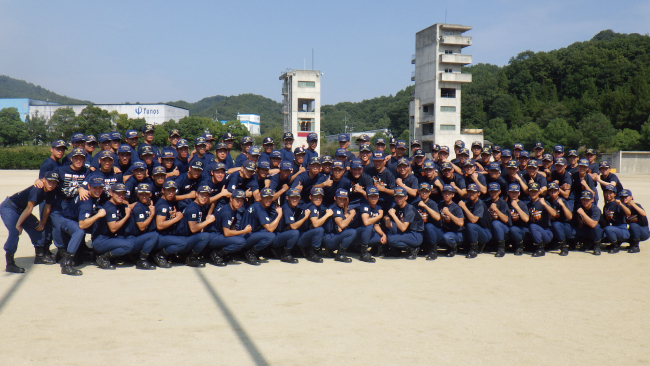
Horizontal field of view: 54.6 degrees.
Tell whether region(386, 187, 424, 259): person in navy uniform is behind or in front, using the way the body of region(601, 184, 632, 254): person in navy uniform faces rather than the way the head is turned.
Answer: in front

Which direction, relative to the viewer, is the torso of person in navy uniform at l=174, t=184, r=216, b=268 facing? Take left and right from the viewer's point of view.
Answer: facing the viewer and to the right of the viewer

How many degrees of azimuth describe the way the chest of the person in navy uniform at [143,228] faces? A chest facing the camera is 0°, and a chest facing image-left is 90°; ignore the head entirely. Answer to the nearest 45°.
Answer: approximately 315°

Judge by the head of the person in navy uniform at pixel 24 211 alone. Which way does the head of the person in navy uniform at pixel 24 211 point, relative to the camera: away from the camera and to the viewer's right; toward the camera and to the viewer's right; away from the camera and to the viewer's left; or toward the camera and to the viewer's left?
toward the camera and to the viewer's right

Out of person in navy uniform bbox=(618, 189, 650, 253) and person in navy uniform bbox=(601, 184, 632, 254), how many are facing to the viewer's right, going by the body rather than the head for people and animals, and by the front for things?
0

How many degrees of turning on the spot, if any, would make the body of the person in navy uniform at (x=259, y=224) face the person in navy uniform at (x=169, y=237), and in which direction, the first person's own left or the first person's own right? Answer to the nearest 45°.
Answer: approximately 135° to the first person's own right

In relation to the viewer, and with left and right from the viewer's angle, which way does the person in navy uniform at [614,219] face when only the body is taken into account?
facing the viewer and to the left of the viewer

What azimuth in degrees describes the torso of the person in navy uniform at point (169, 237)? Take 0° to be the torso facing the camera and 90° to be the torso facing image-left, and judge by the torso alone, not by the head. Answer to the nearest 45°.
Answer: approximately 315°

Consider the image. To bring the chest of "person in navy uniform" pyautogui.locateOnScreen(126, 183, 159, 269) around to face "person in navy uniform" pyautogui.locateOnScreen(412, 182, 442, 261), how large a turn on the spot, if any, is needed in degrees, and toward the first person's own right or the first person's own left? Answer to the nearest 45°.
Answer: approximately 45° to the first person's own left

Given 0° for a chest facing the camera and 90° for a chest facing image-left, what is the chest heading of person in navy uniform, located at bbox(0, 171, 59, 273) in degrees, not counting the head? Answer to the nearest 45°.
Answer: approximately 315°

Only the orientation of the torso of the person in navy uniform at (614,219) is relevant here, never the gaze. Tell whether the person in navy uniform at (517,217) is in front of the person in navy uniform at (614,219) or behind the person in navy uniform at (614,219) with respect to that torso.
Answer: in front

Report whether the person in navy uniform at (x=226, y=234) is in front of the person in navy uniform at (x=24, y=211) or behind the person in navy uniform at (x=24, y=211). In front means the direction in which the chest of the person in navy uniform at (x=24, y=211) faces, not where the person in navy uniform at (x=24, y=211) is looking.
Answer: in front

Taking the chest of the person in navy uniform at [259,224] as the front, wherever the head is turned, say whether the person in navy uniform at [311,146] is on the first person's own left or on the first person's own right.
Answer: on the first person's own left
